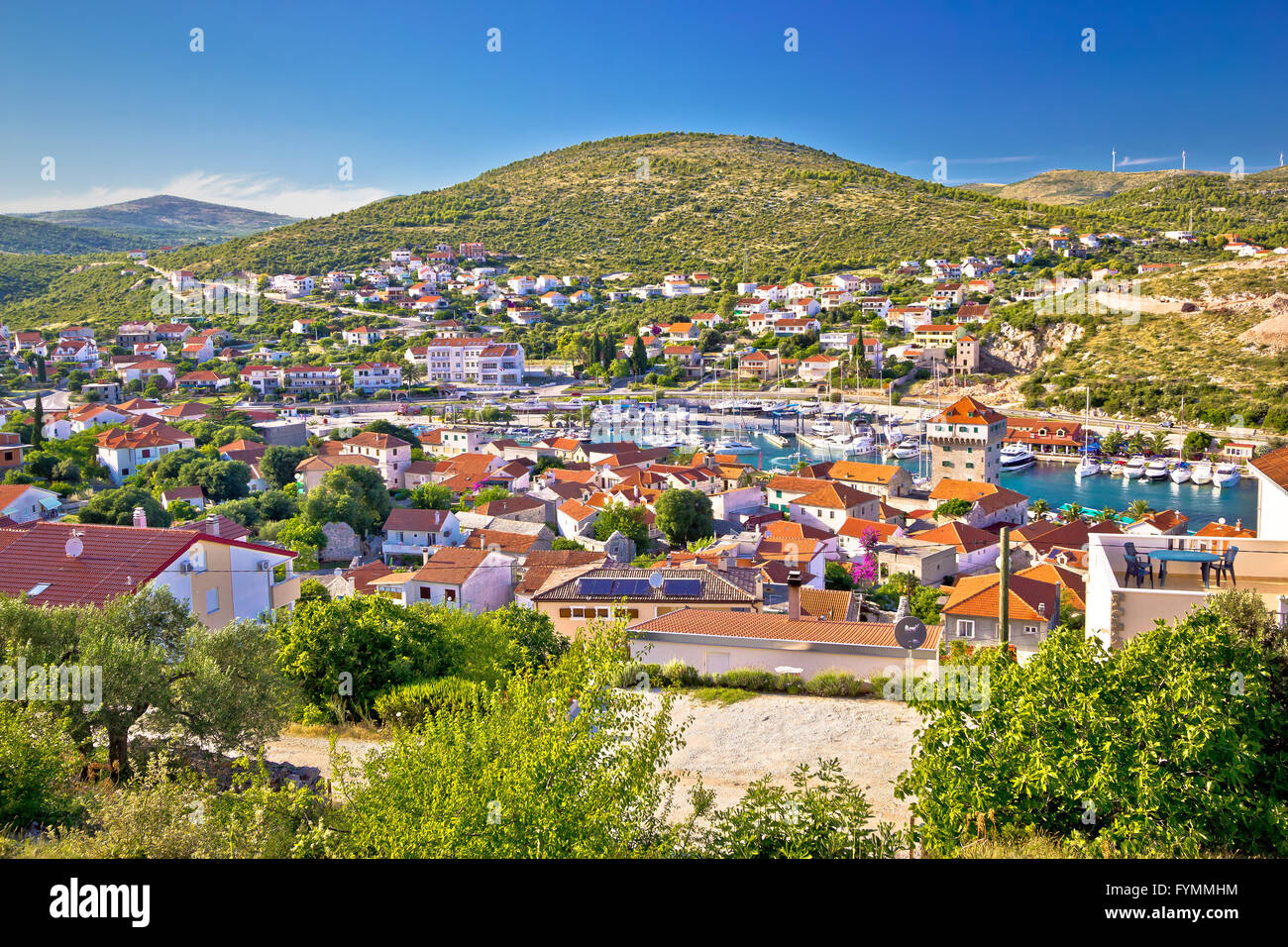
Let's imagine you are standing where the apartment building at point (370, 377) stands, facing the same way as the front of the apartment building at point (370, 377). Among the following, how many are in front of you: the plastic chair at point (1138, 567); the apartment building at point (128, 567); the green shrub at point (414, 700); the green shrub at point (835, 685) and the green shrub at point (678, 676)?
5

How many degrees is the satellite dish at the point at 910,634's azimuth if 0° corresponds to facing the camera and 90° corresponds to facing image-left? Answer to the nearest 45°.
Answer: approximately 0°

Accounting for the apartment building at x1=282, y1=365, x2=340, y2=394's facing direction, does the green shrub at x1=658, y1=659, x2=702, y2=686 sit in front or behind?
in front

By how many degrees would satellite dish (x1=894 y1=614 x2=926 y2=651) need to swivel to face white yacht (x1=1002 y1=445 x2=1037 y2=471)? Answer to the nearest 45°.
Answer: approximately 180°

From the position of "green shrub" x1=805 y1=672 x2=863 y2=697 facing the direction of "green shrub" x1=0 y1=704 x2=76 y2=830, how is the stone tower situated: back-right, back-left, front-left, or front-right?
back-right

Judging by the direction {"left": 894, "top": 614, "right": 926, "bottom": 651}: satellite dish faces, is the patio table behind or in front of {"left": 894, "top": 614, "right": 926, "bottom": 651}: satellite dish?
in front

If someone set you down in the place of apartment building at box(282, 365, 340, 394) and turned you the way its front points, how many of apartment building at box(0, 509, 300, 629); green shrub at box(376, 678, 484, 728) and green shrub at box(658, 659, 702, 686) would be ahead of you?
3
